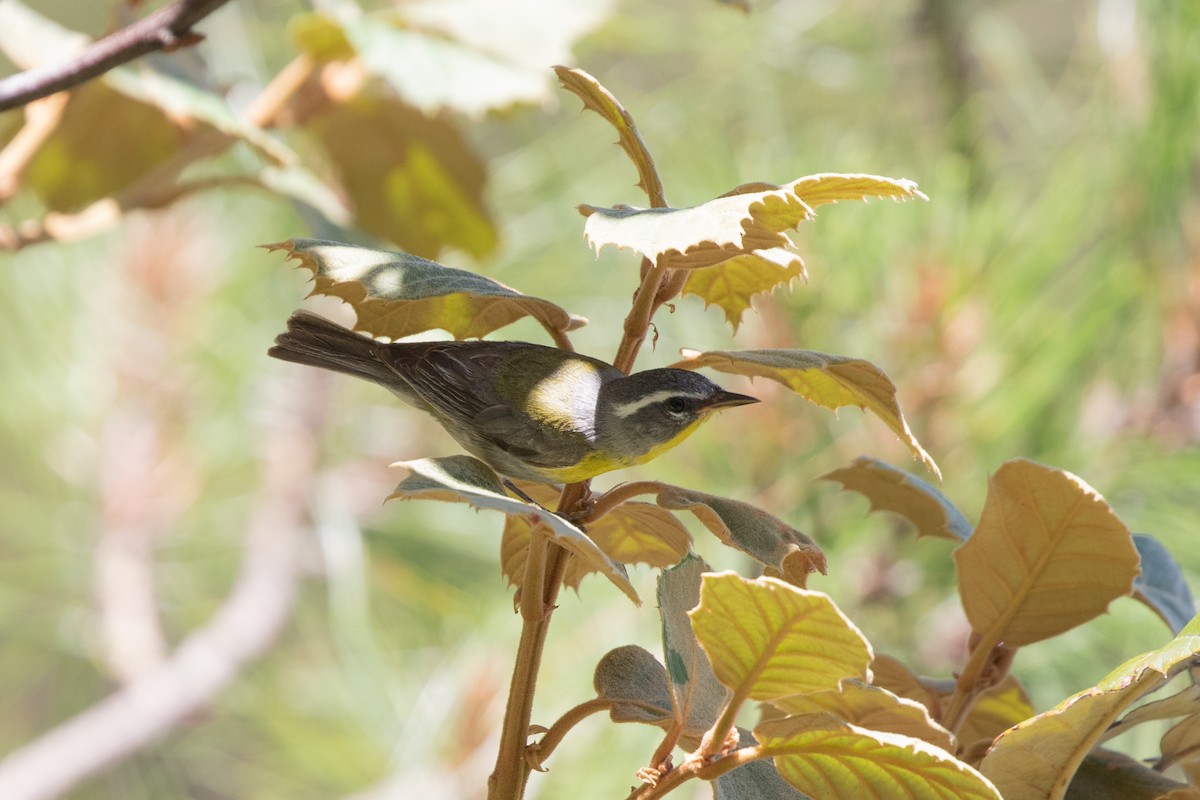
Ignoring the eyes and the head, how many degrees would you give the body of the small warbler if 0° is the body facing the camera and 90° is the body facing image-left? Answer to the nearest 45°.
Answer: approximately 270°
